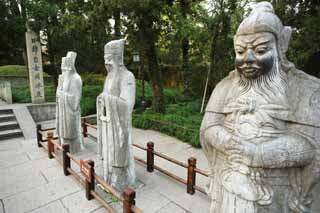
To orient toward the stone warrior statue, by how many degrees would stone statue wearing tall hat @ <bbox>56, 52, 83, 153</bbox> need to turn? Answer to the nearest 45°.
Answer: approximately 45° to its left

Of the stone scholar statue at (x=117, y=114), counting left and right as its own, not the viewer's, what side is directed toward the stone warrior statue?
left

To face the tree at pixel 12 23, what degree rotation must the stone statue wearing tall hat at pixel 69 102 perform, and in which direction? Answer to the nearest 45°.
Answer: approximately 135° to its right

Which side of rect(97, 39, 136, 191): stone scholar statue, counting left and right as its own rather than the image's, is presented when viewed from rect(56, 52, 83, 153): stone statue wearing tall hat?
right

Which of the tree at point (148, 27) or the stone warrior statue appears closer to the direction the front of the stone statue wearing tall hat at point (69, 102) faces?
the stone warrior statue

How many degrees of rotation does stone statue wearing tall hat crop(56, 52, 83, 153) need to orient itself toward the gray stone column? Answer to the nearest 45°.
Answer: approximately 135° to its right

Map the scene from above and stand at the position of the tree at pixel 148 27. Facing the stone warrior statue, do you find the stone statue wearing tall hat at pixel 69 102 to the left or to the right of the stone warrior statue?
right

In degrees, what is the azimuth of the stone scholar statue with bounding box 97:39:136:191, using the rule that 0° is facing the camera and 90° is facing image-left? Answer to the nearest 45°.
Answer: approximately 45°

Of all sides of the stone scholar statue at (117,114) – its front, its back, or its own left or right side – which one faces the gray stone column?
right

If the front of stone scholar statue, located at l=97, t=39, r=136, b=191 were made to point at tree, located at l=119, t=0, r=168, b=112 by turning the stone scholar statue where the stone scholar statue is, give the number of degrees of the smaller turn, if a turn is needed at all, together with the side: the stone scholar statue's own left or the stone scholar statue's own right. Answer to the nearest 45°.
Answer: approximately 135° to the stone scholar statue's own right
